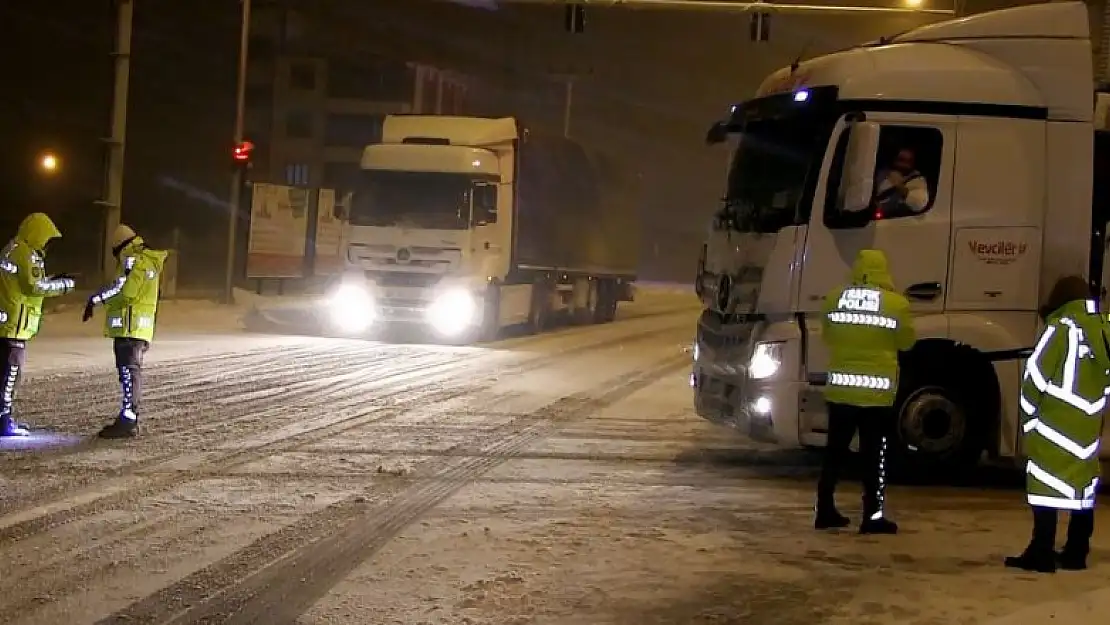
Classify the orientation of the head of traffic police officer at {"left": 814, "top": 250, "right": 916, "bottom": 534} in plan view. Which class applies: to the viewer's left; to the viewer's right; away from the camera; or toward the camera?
away from the camera

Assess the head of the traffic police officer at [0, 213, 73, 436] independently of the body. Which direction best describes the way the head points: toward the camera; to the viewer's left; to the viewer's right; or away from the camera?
to the viewer's right

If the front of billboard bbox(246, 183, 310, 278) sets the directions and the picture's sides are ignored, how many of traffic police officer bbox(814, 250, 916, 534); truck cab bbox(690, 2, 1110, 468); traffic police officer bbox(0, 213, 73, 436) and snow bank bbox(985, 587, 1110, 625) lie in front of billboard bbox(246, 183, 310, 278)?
4

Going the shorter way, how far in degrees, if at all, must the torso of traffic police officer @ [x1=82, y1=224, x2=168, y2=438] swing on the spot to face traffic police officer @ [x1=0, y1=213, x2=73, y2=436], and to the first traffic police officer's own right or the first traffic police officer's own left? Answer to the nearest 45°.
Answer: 0° — they already face them

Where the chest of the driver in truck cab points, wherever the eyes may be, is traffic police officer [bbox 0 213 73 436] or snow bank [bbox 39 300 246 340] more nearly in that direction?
the traffic police officer

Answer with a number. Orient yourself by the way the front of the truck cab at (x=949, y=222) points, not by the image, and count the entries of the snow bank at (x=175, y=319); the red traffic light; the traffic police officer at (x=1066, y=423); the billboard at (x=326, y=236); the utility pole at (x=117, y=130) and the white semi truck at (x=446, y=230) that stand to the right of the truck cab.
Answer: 5

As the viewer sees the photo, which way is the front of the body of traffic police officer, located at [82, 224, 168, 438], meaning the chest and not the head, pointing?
to the viewer's left

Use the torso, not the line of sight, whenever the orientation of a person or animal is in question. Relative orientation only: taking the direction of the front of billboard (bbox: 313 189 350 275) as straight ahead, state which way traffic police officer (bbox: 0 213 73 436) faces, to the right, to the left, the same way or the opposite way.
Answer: to the left

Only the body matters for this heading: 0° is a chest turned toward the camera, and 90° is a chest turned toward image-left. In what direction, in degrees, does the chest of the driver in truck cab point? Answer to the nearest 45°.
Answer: approximately 45°

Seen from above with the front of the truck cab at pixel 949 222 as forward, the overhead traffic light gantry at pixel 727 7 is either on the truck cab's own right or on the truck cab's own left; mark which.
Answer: on the truck cab's own right

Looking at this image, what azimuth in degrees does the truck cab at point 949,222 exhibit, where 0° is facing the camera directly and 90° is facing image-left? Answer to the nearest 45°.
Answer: approximately 45°

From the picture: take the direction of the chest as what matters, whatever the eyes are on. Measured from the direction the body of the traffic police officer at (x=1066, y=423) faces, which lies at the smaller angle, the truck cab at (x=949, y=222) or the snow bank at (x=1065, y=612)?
the truck cab

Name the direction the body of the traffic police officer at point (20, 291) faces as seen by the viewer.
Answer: to the viewer's right
